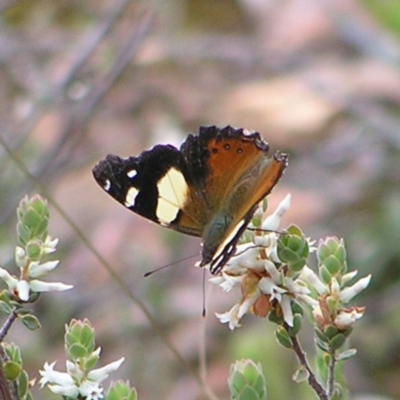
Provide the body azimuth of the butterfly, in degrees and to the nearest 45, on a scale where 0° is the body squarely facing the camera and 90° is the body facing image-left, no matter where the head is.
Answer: approximately 45°

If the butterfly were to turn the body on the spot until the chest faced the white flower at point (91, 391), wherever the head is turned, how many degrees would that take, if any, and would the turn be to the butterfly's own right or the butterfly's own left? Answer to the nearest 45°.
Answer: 0° — it already faces it

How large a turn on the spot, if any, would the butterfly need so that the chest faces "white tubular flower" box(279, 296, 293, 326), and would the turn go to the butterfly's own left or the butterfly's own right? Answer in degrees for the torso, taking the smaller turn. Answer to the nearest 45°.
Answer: approximately 45° to the butterfly's own left
